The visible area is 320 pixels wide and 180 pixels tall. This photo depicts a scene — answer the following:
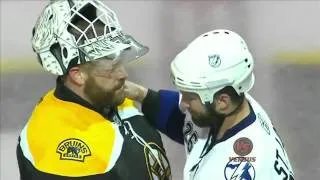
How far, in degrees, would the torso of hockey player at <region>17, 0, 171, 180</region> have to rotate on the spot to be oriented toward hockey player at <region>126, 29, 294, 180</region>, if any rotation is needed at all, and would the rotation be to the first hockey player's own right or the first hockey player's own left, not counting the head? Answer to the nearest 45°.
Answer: approximately 45° to the first hockey player's own left

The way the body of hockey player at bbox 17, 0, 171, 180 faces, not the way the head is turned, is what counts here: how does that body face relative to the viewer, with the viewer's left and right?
facing the viewer and to the right of the viewer

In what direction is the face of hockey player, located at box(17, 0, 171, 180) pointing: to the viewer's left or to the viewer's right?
to the viewer's right

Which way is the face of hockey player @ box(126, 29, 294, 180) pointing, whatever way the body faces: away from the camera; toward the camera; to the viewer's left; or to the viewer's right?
to the viewer's left
